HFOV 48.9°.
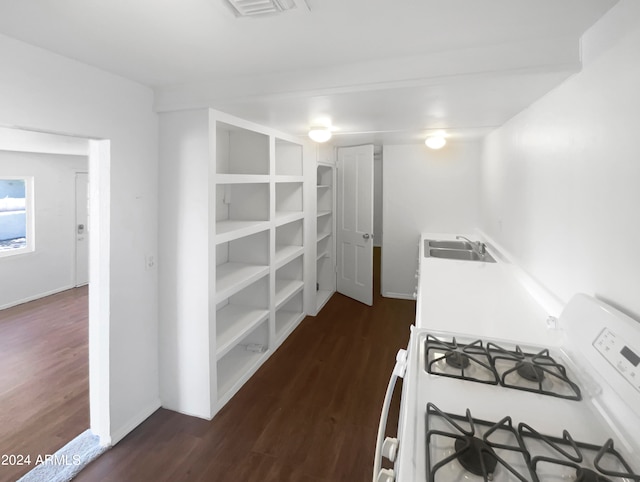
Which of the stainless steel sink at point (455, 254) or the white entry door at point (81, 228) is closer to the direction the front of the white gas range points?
the white entry door

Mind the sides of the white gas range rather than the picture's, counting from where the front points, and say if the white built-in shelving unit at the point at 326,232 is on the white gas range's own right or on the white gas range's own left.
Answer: on the white gas range's own right

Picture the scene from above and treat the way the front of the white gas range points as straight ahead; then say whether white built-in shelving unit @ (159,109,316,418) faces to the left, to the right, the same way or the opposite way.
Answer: the opposite way

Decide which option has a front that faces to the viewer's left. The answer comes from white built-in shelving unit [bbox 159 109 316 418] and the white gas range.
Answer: the white gas range

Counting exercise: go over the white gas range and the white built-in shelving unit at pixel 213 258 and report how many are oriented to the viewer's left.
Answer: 1

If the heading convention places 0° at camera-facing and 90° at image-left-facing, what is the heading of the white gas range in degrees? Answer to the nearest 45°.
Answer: approximately 90°

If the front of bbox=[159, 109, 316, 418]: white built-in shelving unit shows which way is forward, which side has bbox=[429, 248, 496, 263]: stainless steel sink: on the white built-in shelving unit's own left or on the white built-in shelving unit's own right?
on the white built-in shelving unit's own left

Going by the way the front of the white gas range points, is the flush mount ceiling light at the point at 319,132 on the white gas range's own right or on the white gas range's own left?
on the white gas range's own right

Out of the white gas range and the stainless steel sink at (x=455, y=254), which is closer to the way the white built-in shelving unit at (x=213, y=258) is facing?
the white gas range

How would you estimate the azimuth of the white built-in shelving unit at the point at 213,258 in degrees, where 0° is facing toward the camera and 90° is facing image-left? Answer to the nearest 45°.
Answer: approximately 315°

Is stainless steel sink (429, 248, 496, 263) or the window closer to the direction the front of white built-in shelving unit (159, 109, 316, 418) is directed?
the stainless steel sink
